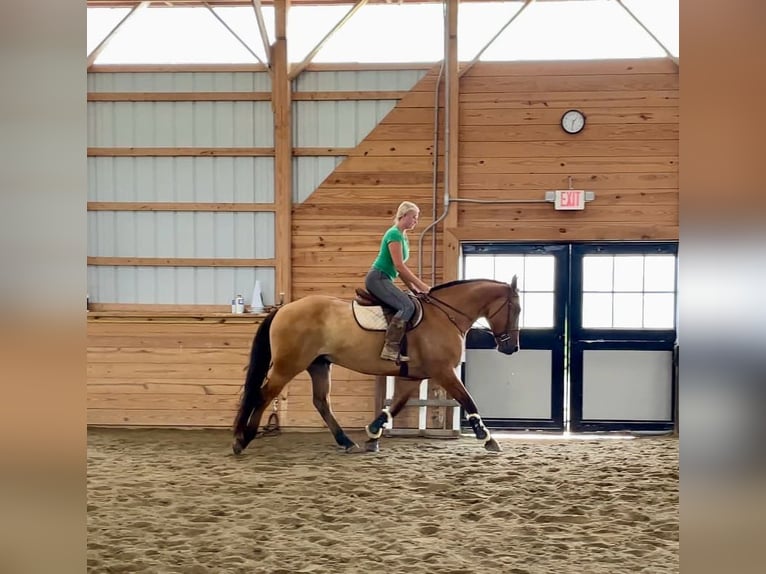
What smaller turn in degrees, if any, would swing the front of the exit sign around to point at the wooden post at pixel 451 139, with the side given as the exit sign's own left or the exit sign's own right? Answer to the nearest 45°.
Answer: approximately 90° to the exit sign's own right

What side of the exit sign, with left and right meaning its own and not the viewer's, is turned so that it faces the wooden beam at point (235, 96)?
right

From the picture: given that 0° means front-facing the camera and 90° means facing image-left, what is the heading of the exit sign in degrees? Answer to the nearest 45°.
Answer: approximately 0°

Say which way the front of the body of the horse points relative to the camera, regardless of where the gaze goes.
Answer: to the viewer's right

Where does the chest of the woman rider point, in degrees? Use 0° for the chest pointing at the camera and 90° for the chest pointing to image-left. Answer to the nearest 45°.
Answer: approximately 270°

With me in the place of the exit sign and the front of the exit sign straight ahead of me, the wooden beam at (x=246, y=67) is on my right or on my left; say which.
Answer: on my right

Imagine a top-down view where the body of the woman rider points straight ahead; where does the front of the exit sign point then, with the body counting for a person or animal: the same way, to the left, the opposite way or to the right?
to the right

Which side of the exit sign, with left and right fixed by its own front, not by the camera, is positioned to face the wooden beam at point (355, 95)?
right

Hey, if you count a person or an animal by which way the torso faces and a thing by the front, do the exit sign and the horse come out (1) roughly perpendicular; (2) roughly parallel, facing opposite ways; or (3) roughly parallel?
roughly perpendicular

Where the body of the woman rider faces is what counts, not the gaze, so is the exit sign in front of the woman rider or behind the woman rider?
in front

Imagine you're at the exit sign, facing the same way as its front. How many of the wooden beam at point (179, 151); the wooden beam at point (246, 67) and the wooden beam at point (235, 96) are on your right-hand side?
3
